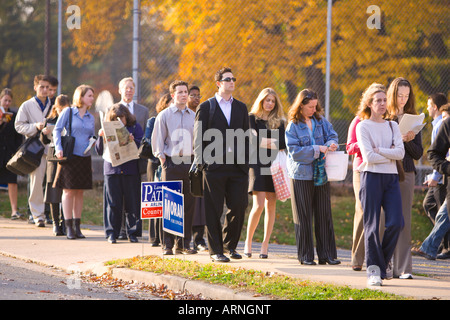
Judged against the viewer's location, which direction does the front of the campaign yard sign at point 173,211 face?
facing the viewer and to the left of the viewer

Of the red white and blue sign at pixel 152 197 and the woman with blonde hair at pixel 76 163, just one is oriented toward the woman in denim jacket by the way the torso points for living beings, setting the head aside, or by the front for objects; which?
the woman with blonde hair

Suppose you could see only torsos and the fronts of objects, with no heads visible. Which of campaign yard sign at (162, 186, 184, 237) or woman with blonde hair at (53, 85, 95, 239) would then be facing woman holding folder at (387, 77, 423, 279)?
the woman with blonde hair

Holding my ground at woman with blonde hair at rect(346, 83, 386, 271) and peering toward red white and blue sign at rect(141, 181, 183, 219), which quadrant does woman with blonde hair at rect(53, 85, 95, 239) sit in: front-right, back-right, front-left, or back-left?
front-right

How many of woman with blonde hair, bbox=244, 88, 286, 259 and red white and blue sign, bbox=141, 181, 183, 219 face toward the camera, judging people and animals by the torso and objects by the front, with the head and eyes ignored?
2

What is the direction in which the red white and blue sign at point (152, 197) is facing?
toward the camera
